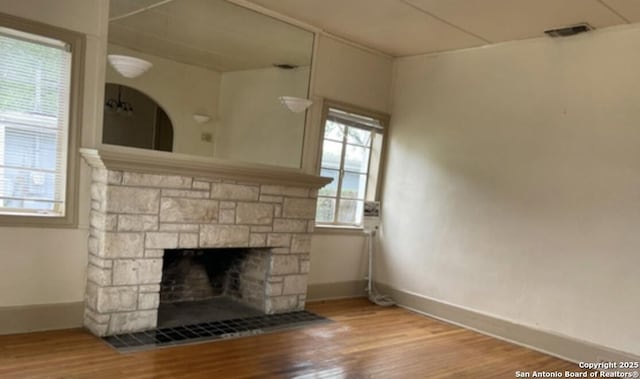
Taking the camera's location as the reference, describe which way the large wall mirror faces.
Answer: facing the viewer and to the right of the viewer

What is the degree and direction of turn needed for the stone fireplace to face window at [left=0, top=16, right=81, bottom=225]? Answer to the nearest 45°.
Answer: approximately 135° to its right

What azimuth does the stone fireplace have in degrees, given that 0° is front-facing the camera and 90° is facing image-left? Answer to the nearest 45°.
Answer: approximately 315°
